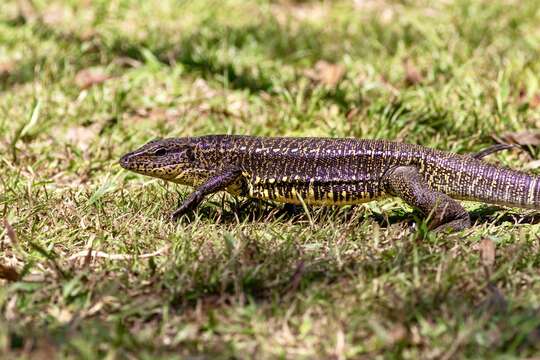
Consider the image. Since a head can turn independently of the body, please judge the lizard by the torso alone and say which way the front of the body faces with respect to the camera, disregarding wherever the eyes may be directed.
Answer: to the viewer's left
